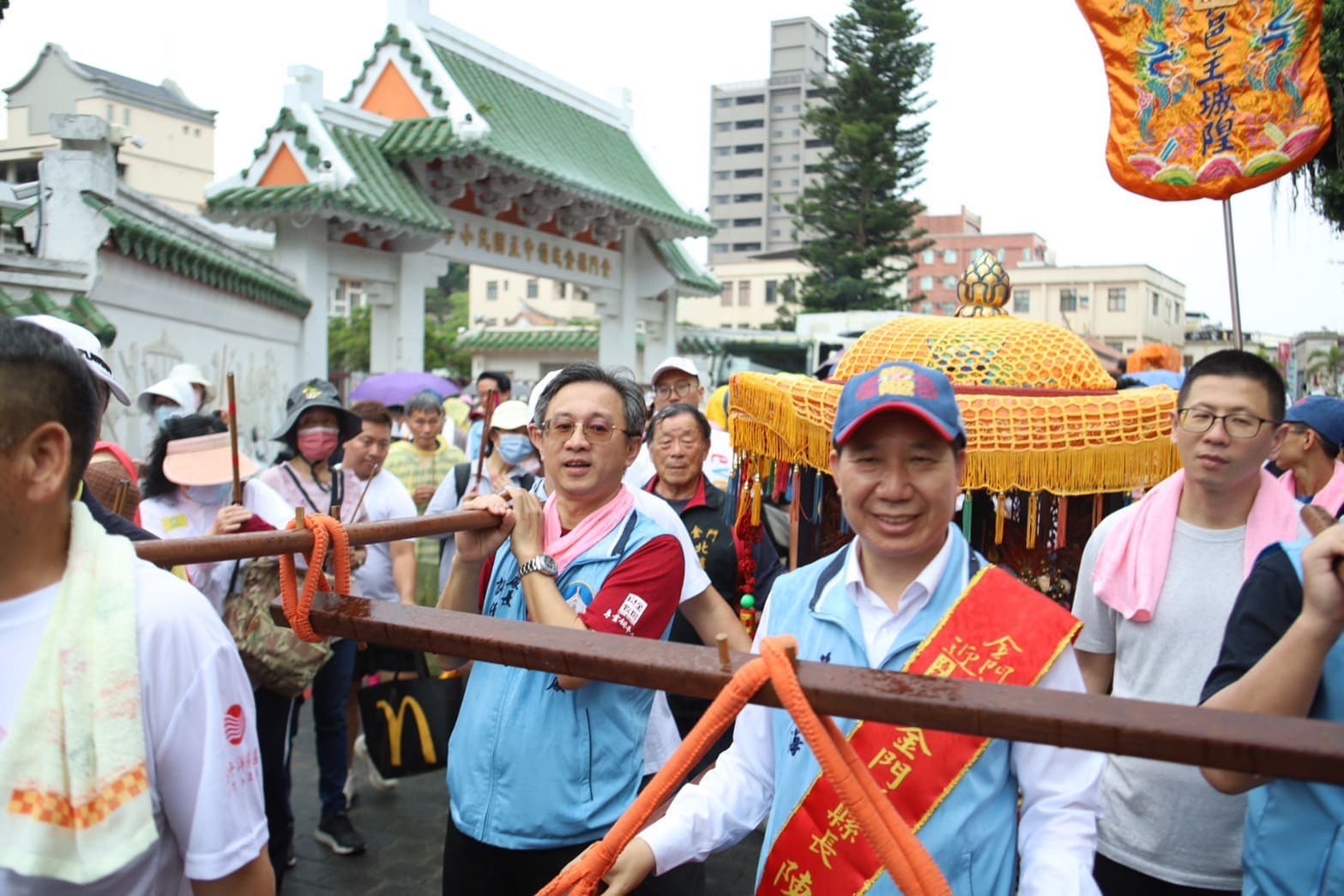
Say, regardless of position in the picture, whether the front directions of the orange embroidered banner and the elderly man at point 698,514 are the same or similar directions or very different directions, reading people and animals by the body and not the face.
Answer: same or similar directions

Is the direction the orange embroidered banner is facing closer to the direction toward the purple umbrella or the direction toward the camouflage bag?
the camouflage bag

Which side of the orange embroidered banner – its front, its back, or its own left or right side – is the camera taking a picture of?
front

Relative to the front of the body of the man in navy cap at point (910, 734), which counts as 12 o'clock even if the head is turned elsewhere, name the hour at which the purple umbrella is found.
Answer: The purple umbrella is roughly at 5 o'clock from the man in navy cap.

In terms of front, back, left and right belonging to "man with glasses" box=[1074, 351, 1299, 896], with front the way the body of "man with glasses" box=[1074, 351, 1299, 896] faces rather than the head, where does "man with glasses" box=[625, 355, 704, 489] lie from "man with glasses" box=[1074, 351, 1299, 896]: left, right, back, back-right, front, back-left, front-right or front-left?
back-right

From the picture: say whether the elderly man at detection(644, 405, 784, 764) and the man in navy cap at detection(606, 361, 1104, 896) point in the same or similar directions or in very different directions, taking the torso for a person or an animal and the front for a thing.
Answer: same or similar directions

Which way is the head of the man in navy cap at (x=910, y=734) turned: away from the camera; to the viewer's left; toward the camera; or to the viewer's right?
toward the camera

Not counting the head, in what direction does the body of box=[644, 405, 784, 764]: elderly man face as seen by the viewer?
toward the camera

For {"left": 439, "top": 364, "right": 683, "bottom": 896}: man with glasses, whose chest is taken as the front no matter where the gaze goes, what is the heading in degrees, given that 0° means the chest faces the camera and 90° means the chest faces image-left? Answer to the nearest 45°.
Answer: approximately 45°

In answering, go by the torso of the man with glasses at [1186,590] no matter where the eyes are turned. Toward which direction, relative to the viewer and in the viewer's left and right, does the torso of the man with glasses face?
facing the viewer

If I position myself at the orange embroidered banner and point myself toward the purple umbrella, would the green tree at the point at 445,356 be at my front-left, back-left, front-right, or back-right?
front-right

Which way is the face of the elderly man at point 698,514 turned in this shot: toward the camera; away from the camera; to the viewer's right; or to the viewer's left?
toward the camera
